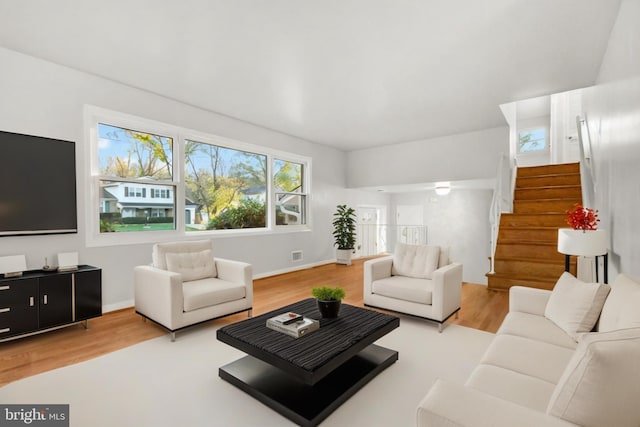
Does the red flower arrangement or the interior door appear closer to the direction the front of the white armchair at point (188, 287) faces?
the red flower arrangement

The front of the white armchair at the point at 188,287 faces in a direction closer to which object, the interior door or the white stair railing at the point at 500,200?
the white stair railing

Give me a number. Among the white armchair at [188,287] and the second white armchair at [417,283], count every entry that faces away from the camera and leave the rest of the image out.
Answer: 0

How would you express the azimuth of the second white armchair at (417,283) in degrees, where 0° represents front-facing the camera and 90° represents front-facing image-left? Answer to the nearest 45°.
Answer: approximately 45°

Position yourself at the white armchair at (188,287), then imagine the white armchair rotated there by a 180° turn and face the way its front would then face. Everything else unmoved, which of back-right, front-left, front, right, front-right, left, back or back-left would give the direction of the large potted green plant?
right

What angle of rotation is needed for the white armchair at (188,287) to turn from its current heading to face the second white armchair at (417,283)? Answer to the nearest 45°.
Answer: approximately 45° to its left

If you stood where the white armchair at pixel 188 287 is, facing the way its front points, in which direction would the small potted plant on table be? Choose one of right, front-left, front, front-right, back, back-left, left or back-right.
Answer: front

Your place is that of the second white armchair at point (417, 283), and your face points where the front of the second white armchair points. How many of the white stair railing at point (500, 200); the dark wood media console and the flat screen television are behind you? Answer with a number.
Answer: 1

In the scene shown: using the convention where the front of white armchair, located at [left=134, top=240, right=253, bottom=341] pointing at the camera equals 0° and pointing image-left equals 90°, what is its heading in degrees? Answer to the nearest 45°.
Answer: approximately 315°

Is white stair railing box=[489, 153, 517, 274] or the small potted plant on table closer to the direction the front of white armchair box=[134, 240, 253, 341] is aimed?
the small potted plant on table

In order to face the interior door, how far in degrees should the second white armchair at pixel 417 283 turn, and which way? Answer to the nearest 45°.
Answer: approximately 135° to its right
